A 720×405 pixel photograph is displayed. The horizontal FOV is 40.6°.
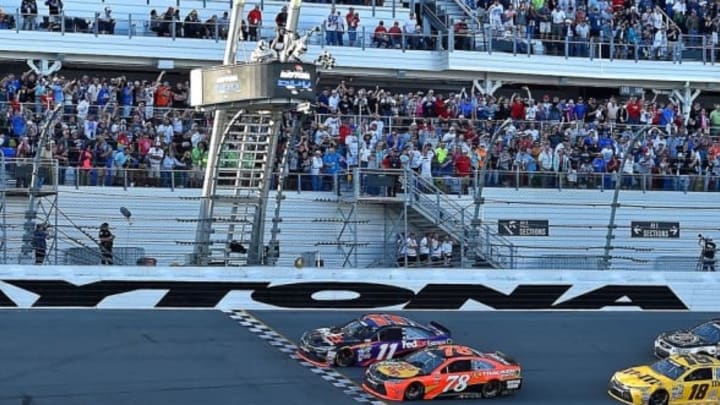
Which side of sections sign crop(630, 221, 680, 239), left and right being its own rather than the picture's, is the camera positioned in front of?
front

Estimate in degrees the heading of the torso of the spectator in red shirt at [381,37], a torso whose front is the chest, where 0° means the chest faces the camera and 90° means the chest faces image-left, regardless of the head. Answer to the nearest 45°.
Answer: approximately 0°

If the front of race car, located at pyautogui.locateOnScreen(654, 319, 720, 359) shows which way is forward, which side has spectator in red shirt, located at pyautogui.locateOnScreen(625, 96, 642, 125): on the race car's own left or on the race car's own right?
on the race car's own right

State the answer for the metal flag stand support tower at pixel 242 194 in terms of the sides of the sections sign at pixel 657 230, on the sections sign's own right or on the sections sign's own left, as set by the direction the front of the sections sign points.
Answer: on the sections sign's own right

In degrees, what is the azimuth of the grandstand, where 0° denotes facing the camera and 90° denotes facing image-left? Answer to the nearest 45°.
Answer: approximately 0°

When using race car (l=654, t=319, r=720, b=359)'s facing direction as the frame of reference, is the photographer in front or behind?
behind

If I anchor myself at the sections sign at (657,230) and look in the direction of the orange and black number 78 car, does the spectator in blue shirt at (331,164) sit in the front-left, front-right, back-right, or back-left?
front-right

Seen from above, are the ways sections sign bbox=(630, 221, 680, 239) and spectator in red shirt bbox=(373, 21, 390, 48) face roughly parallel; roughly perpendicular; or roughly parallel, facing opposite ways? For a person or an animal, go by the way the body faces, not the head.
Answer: roughly parallel

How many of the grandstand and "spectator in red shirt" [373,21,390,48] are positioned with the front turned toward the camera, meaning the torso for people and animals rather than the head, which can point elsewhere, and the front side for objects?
2

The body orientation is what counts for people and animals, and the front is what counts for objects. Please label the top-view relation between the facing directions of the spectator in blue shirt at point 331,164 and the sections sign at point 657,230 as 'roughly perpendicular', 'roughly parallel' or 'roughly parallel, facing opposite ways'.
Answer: roughly parallel

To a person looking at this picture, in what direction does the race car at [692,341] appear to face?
facing the viewer and to the left of the viewer
